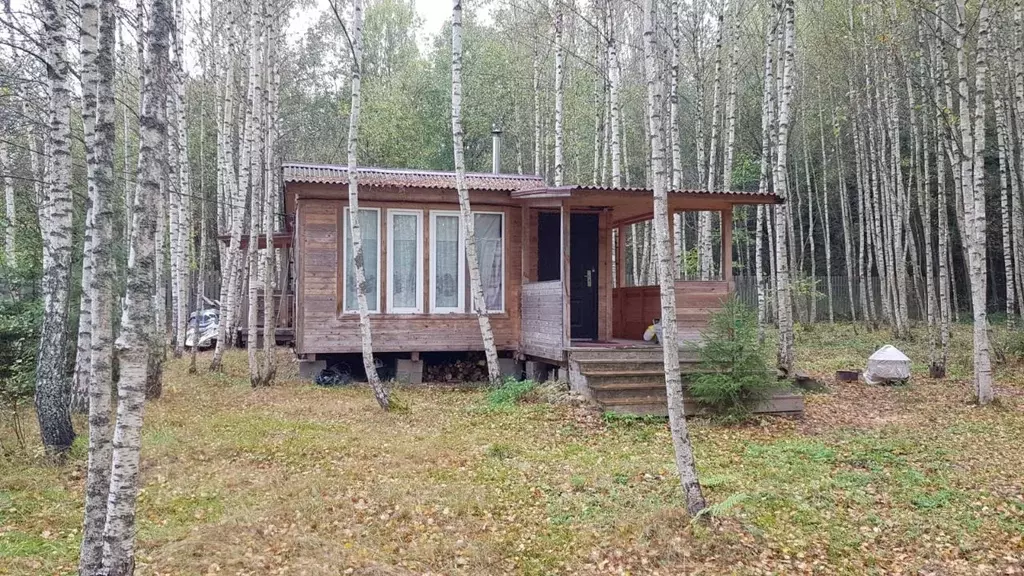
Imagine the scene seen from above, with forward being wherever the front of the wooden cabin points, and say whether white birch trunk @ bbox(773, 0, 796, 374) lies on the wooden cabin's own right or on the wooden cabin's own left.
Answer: on the wooden cabin's own left

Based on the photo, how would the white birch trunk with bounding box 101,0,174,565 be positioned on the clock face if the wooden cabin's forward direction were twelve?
The white birch trunk is roughly at 12 o'clock from the wooden cabin.

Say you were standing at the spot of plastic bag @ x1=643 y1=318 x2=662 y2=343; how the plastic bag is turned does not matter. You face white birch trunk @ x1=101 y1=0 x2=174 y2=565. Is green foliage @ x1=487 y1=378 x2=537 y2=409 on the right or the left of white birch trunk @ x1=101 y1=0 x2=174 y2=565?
right

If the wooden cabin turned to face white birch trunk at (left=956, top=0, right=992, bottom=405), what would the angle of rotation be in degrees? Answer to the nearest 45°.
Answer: approximately 90° to its left

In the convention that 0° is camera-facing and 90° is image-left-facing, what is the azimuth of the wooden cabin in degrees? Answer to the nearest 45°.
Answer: approximately 0°

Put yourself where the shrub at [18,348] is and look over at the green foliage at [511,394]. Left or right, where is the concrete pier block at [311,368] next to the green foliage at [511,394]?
left

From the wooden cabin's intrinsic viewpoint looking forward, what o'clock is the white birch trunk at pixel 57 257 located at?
The white birch trunk is roughly at 1 o'clock from the wooden cabin.

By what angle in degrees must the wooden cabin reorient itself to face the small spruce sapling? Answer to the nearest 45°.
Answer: approximately 45° to its left
